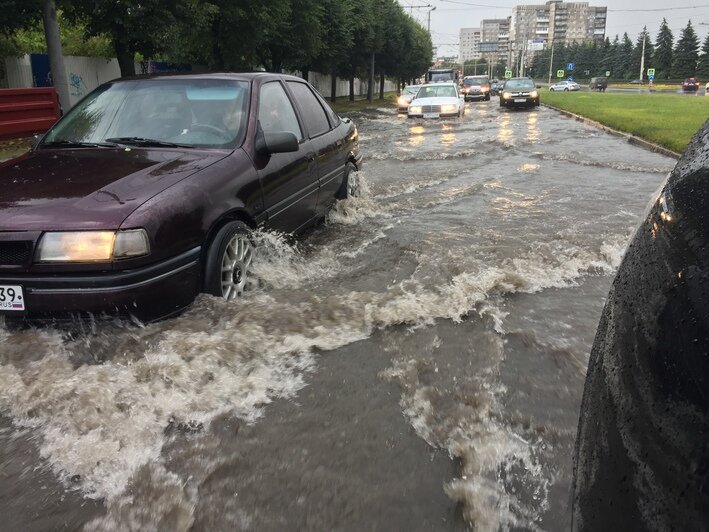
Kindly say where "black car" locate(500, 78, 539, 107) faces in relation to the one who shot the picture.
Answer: facing the viewer

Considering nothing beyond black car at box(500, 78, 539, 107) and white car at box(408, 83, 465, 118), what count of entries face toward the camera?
2

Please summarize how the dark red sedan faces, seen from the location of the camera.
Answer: facing the viewer and to the left of the viewer

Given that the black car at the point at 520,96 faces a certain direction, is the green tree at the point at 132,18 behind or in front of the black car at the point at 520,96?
in front

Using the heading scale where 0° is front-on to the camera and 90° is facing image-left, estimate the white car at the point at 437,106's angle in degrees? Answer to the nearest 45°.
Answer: approximately 0°

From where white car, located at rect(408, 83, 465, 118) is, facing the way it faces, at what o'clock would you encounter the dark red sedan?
The dark red sedan is roughly at 12 o'clock from the white car.

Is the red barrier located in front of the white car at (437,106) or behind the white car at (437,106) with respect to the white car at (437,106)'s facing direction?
in front

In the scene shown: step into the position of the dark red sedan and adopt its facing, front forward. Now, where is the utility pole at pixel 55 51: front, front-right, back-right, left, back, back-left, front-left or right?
back-right

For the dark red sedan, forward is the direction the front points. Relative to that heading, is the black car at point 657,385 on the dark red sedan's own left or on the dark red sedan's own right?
on the dark red sedan's own left

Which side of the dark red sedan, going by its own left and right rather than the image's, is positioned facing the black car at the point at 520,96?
back

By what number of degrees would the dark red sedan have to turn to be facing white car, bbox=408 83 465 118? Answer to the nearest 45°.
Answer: approximately 180°
